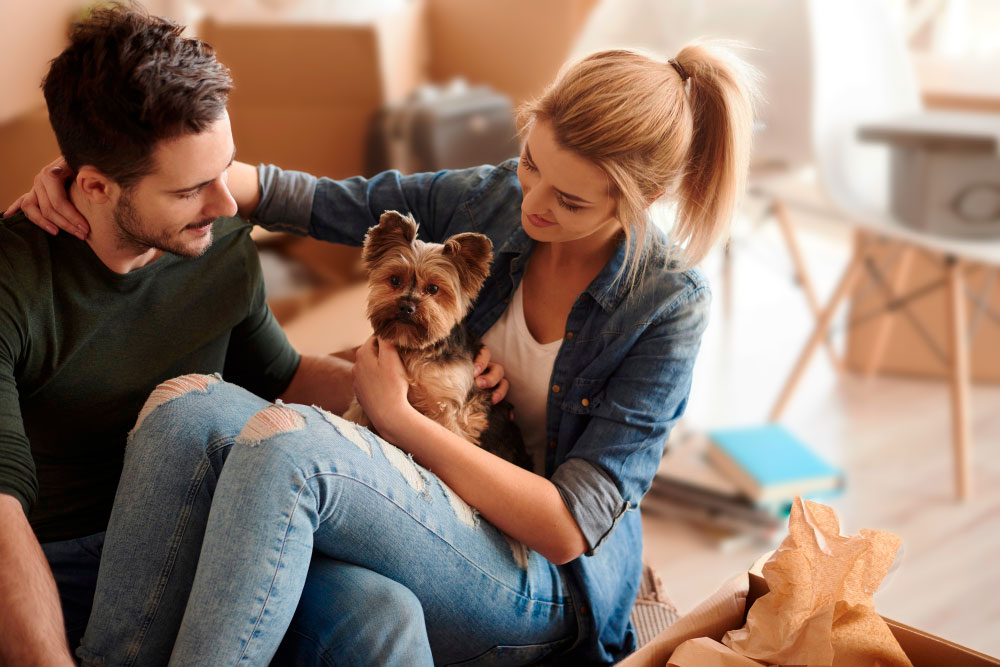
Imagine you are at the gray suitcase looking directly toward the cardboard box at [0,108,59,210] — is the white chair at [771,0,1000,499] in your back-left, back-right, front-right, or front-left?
back-left

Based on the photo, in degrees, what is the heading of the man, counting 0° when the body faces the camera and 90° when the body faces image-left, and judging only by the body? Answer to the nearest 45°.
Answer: approximately 315°

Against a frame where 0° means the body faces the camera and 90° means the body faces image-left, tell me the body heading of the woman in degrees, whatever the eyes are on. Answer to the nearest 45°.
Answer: approximately 45°
